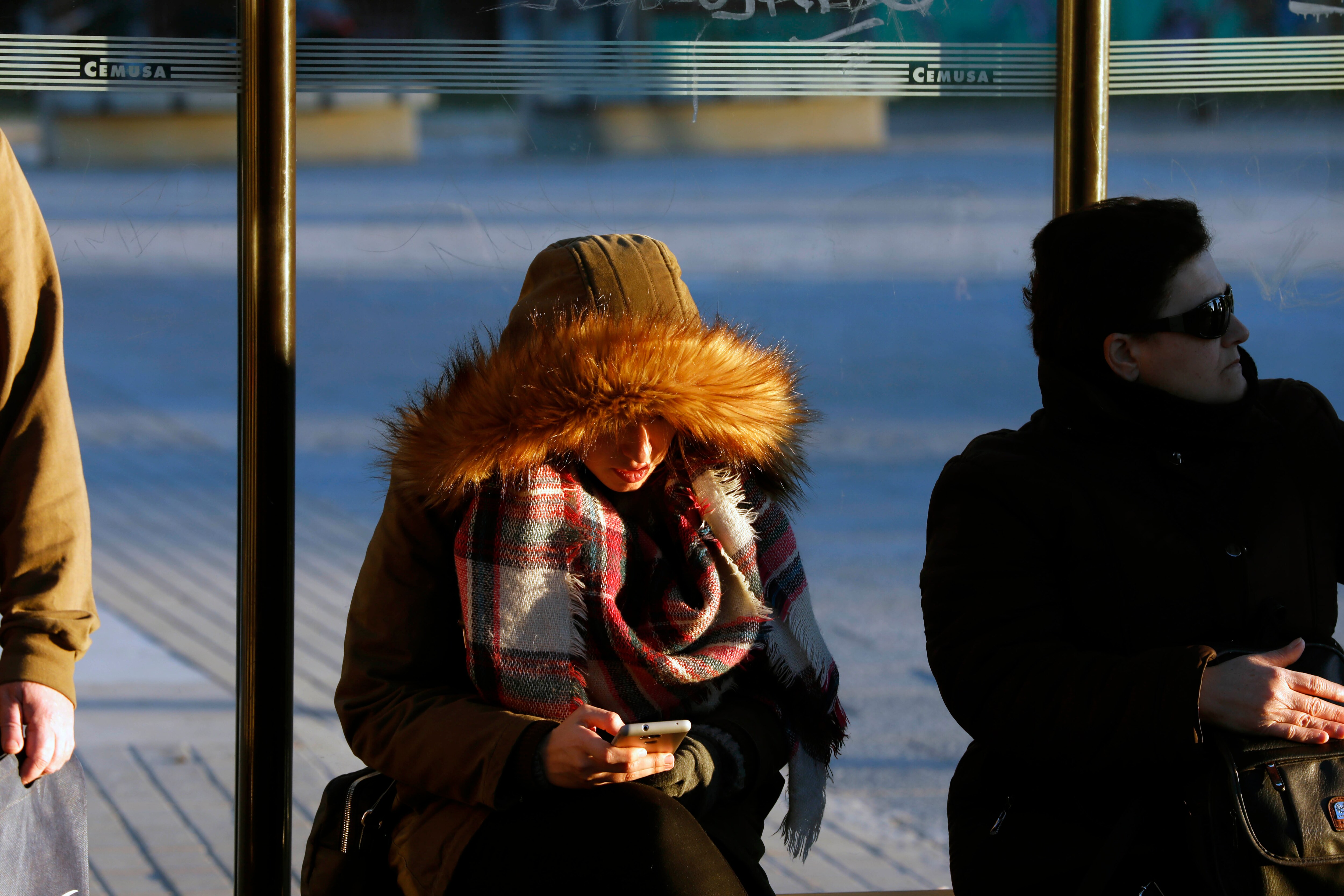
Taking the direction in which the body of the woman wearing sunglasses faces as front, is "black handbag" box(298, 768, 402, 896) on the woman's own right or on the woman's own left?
on the woman's own right

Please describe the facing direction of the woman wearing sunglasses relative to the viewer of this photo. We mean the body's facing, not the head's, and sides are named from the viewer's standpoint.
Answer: facing the viewer and to the right of the viewer

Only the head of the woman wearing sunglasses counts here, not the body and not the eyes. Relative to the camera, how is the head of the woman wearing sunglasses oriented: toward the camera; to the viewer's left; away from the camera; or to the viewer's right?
to the viewer's right

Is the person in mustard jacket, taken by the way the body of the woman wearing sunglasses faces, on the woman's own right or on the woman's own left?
on the woman's own right
